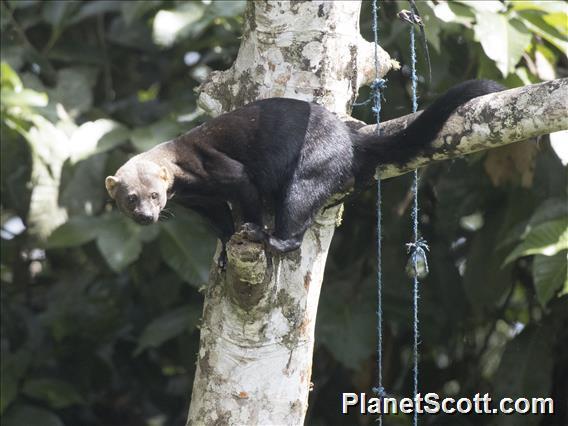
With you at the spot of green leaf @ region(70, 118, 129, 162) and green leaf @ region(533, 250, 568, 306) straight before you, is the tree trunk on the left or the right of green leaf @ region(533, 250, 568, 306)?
right

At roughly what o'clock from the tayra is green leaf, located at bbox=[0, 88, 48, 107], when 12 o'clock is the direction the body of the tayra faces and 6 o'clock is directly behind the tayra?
The green leaf is roughly at 1 o'clock from the tayra.

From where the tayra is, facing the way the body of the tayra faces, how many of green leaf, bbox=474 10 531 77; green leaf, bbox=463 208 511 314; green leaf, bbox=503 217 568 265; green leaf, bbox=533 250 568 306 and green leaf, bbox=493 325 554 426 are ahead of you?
0

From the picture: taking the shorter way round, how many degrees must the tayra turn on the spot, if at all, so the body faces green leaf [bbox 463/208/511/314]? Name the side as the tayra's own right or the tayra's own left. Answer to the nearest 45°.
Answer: approximately 135° to the tayra's own right

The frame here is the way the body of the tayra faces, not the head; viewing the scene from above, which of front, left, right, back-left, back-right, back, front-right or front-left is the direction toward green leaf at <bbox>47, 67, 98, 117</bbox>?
front-right

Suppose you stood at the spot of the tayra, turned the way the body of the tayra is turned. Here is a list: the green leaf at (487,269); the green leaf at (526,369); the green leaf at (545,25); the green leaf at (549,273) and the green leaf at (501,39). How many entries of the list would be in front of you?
0

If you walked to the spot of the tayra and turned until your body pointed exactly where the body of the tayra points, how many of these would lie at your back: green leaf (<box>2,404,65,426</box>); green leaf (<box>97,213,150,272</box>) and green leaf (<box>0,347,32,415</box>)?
0

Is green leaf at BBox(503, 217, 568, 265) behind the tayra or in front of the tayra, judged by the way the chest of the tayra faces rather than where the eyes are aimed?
behind

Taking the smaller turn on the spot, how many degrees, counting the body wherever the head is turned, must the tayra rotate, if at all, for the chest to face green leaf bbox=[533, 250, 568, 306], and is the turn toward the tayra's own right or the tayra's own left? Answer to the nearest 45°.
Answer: approximately 135° to the tayra's own right

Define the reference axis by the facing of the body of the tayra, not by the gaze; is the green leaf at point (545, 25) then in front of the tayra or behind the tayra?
behind

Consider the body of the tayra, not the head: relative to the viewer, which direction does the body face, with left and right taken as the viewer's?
facing to the left of the viewer

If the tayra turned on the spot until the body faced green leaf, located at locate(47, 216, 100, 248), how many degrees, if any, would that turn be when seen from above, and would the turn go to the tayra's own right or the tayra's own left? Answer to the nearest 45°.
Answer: approximately 45° to the tayra's own right

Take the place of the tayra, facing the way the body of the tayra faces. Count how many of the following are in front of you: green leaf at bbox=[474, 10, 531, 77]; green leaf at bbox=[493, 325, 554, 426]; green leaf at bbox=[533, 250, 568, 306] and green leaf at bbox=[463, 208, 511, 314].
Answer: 0
